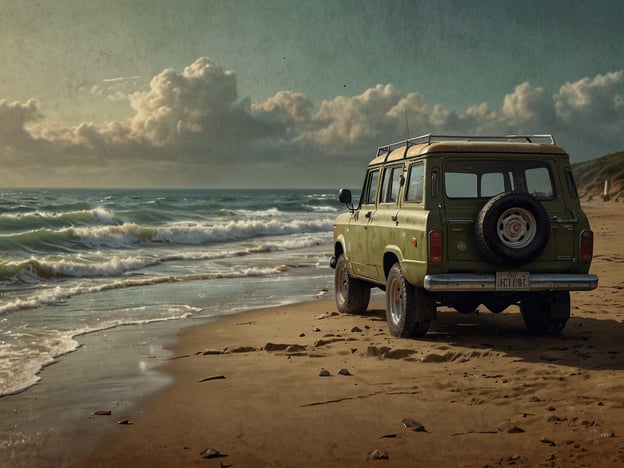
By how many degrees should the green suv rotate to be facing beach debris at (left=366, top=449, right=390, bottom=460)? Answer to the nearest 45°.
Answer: approximately 135° to its left

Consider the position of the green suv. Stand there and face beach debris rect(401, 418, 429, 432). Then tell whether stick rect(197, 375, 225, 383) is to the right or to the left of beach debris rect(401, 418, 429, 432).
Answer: right

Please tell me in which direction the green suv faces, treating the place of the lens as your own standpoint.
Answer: facing away from the viewer and to the left of the viewer

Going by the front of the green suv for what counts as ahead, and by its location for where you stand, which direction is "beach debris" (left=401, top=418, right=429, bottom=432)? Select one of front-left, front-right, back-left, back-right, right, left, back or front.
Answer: back-left

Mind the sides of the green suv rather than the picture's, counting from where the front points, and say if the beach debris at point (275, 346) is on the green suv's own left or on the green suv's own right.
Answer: on the green suv's own left

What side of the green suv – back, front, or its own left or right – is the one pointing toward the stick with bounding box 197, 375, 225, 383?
left

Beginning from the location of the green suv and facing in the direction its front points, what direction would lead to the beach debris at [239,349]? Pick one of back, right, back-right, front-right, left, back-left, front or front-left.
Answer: back-left

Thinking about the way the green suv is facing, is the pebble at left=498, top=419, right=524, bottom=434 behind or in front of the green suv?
behind

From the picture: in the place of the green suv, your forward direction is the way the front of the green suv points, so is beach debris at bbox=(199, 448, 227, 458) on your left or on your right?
on your left

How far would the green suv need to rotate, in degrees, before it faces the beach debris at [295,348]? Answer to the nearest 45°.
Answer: approximately 135° to its left

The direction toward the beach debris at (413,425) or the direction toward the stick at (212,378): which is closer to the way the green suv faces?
the stick

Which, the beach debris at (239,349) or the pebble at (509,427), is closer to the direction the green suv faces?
the beach debris
